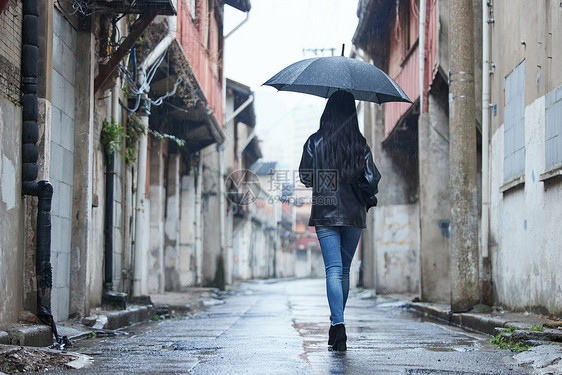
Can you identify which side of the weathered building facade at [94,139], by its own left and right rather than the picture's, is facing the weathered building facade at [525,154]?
front

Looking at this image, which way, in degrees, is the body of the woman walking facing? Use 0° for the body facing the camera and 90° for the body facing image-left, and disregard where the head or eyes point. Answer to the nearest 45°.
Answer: approximately 180°

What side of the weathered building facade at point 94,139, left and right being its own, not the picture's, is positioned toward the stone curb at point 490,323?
front

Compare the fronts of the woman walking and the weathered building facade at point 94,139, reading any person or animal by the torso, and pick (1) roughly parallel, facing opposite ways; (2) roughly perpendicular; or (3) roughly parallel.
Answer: roughly perpendicular

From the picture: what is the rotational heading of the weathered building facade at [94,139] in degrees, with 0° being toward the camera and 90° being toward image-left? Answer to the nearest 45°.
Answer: approximately 270°

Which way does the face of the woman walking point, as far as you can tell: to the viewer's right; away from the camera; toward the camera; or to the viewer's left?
away from the camera

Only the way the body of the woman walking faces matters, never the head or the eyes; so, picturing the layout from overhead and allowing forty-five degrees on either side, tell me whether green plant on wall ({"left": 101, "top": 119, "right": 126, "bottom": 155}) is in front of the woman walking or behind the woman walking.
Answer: in front

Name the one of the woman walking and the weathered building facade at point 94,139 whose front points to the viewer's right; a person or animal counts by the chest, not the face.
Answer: the weathered building facade

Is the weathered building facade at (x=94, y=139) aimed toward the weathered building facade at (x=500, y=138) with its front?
yes
